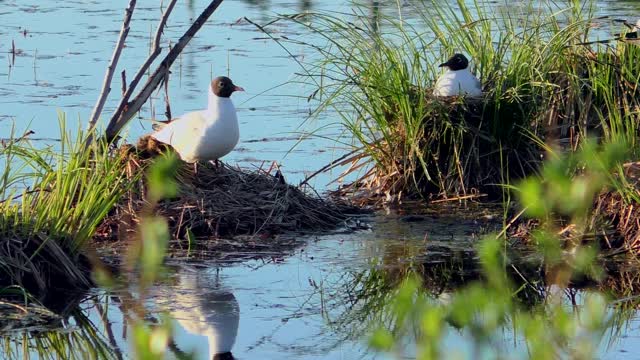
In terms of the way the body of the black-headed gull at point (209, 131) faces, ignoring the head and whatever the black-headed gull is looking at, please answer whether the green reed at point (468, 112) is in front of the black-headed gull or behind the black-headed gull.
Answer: in front

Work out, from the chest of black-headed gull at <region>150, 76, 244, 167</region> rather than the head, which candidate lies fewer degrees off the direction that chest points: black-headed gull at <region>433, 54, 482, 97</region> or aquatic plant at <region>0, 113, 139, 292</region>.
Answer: the black-headed gull

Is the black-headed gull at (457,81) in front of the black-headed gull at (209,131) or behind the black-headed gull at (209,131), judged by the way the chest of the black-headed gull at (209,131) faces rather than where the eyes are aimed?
in front

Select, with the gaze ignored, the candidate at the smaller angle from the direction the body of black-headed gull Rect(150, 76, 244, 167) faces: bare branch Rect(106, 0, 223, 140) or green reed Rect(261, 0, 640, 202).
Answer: the green reed

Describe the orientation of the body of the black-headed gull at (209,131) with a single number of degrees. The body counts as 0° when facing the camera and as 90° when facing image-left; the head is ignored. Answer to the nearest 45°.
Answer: approximately 270°
